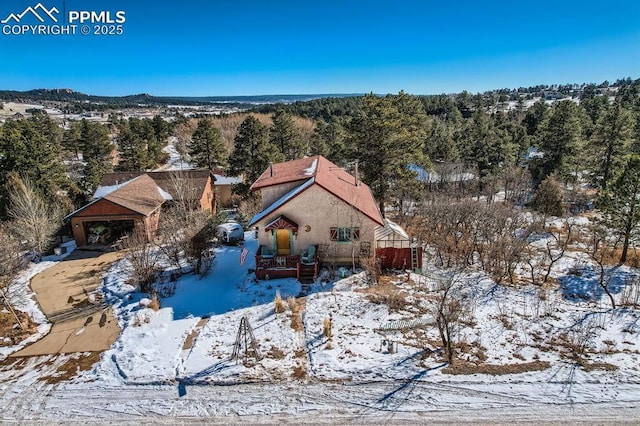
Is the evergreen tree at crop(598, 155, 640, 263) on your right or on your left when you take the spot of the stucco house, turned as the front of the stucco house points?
on your left

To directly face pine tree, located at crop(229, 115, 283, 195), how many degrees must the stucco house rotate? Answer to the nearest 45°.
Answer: approximately 180°

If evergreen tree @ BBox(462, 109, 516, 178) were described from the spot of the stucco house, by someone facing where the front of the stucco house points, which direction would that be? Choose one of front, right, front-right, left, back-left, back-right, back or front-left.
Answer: back-left

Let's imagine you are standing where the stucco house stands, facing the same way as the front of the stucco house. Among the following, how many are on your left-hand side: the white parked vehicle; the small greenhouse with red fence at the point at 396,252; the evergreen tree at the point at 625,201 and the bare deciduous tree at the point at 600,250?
3

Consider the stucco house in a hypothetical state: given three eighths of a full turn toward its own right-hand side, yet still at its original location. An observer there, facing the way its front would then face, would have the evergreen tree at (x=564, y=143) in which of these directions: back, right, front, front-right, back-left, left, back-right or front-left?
right

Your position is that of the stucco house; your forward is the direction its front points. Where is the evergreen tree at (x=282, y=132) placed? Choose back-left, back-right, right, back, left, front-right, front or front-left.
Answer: back

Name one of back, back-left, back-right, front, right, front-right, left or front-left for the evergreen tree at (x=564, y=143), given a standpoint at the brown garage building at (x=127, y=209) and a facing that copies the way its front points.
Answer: left

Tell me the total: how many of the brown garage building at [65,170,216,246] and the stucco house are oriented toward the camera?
2

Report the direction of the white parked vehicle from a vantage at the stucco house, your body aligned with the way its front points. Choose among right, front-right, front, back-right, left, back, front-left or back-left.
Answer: back-right

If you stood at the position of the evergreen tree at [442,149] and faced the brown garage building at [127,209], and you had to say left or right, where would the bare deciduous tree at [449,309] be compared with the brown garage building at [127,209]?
left

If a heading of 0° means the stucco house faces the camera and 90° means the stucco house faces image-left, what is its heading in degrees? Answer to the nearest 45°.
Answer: approximately 0°
